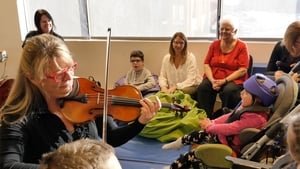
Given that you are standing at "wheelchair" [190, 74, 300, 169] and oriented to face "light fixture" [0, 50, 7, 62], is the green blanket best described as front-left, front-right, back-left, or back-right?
front-right

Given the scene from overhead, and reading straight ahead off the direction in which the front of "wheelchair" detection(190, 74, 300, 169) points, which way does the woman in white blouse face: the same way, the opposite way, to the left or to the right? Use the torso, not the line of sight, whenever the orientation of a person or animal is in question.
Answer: to the left

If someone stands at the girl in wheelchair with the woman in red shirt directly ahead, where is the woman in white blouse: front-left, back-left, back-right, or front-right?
front-left

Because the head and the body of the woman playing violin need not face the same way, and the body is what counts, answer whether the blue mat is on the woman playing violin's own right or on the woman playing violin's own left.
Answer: on the woman playing violin's own left

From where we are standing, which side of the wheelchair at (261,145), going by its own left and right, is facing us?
left

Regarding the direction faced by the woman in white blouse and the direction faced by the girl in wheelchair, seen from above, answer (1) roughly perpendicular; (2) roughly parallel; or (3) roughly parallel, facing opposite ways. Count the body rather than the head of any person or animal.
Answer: roughly perpendicular

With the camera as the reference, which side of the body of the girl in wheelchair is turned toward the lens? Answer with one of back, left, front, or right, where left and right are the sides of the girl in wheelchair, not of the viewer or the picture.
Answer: left

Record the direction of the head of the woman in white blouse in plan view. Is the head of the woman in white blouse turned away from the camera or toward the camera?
toward the camera

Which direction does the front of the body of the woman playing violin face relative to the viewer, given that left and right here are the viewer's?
facing the viewer and to the right of the viewer

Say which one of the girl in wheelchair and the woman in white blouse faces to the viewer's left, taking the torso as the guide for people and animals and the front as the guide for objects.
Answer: the girl in wheelchair

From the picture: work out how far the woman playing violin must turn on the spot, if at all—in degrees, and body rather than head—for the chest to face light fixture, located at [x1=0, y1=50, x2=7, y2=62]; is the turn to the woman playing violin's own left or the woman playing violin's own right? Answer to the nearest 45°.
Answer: approximately 135° to the woman playing violin's own left

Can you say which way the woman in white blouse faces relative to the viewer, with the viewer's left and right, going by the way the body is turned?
facing the viewer

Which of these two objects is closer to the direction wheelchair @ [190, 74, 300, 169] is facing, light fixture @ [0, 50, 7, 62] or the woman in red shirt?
the light fixture

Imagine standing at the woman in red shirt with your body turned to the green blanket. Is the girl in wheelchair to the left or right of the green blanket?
left

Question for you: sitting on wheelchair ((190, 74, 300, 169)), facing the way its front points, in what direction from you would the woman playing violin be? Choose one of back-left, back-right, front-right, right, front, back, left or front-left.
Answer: front-left
